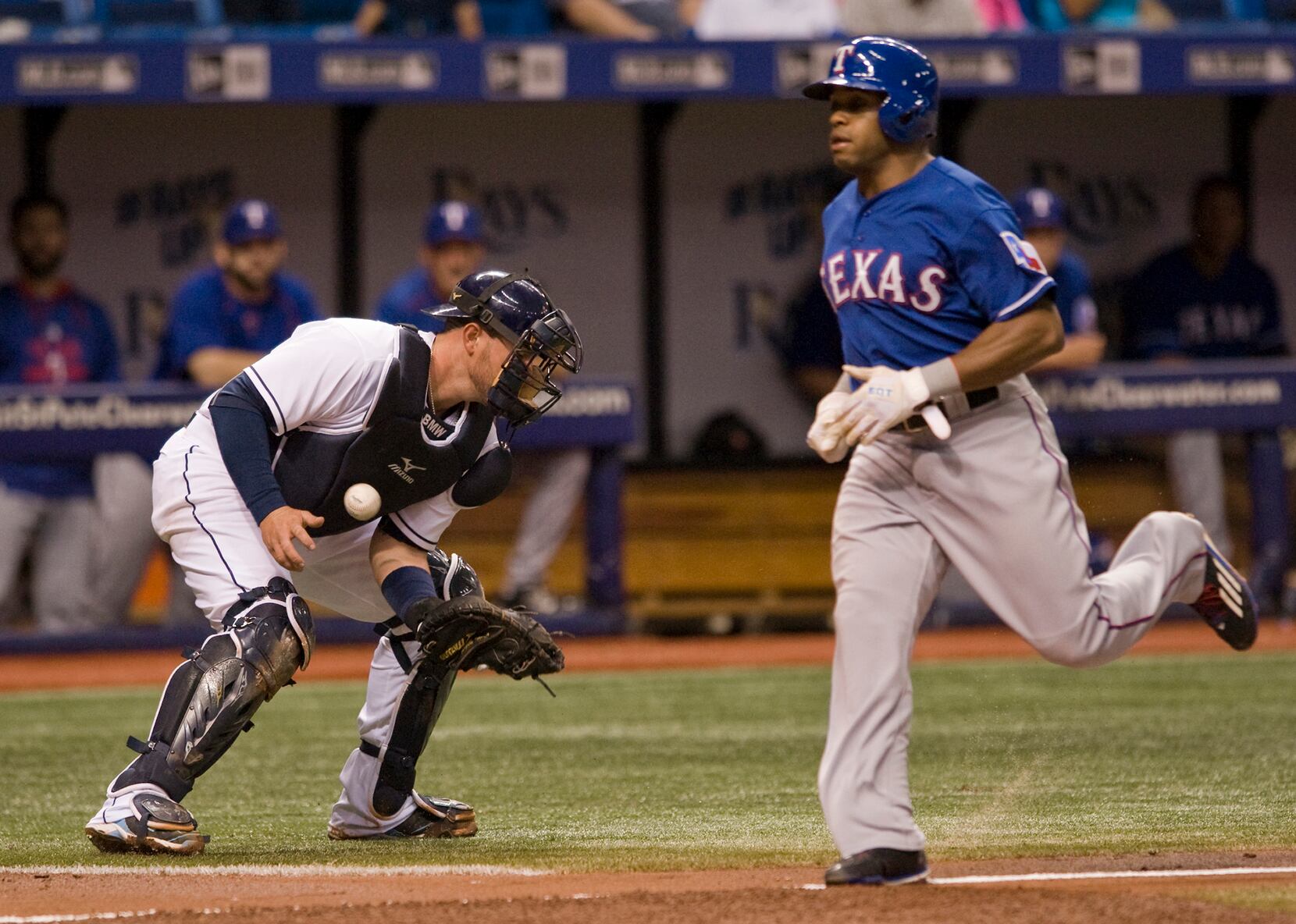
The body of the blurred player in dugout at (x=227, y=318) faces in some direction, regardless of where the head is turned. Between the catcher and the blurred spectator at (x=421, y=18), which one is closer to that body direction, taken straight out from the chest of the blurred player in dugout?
the catcher

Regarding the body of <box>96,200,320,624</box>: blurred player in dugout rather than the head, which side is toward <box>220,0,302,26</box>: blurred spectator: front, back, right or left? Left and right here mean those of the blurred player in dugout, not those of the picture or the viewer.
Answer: back

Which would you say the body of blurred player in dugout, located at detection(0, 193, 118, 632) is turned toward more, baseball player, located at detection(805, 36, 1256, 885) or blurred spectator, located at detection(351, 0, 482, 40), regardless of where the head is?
the baseball player

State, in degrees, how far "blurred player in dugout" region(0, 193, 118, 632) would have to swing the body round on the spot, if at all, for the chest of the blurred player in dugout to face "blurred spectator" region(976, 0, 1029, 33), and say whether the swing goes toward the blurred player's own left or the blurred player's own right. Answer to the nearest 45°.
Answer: approximately 90° to the blurred player's own left

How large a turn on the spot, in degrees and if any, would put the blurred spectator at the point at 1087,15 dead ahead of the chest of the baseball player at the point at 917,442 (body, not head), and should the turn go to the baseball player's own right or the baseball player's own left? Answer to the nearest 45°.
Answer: approximately 135° to the baseball player's own right

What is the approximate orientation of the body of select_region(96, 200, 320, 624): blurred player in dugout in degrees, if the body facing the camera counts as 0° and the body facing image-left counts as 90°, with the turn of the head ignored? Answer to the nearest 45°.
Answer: approximately 0°

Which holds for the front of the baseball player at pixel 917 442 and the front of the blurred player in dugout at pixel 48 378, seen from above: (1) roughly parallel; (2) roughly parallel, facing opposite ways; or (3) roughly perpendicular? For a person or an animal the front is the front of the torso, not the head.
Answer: roughly perpendicular

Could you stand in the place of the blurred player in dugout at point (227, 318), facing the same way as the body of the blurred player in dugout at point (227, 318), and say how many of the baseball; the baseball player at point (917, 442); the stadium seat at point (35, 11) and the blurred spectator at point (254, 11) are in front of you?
2

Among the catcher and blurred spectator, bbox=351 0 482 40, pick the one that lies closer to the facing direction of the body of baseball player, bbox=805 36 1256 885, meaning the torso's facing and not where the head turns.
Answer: the catcher
